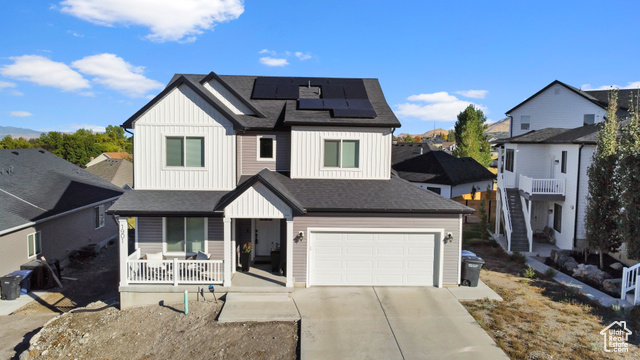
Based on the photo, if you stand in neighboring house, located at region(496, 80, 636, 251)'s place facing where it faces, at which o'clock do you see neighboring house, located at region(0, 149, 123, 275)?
neighboring house, located at region(0, 149, 123, 275) is roughly at 2 o'clock from neighboring house, located at region(496, 80, 636, 251).

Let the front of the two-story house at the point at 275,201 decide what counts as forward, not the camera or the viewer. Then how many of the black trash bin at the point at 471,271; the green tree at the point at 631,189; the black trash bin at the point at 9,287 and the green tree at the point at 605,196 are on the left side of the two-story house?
3

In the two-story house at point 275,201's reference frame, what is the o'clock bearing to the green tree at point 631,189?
The green tree is roughly at 9 o'clock from the two-story house.

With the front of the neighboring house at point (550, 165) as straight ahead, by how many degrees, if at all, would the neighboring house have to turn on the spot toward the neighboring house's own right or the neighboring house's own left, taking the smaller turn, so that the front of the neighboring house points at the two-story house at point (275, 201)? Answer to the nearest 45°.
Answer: approximately 45° to the neighboring house's own right

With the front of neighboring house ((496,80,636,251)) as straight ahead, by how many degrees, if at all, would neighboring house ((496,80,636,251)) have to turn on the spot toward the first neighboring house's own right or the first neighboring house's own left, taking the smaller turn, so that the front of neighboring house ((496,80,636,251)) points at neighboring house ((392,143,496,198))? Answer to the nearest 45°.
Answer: approximately 135° to the first neighboring house's own right

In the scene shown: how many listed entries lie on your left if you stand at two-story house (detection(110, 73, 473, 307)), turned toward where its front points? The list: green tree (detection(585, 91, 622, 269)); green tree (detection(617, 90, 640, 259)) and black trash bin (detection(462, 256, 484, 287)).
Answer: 3

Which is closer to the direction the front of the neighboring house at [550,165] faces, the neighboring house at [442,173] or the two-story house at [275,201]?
the two-story house

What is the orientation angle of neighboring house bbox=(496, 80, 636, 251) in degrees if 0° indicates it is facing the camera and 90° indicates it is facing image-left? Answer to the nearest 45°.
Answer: approximately 0°

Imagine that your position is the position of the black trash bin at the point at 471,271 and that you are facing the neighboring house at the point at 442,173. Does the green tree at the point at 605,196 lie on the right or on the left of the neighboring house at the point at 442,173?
right

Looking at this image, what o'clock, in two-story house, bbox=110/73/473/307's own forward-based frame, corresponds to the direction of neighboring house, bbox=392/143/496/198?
The neighboring house is roughly at 7 o'clock from the two-story house.

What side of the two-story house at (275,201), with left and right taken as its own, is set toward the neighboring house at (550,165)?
left

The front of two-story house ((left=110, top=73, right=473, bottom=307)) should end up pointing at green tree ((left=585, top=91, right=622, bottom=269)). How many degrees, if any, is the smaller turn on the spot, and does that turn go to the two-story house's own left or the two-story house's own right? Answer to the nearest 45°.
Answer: approximately 90° to the two-story house's own left

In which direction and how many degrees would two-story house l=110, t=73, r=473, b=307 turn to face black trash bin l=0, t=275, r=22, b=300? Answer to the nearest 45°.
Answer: approximately 90° to its right
